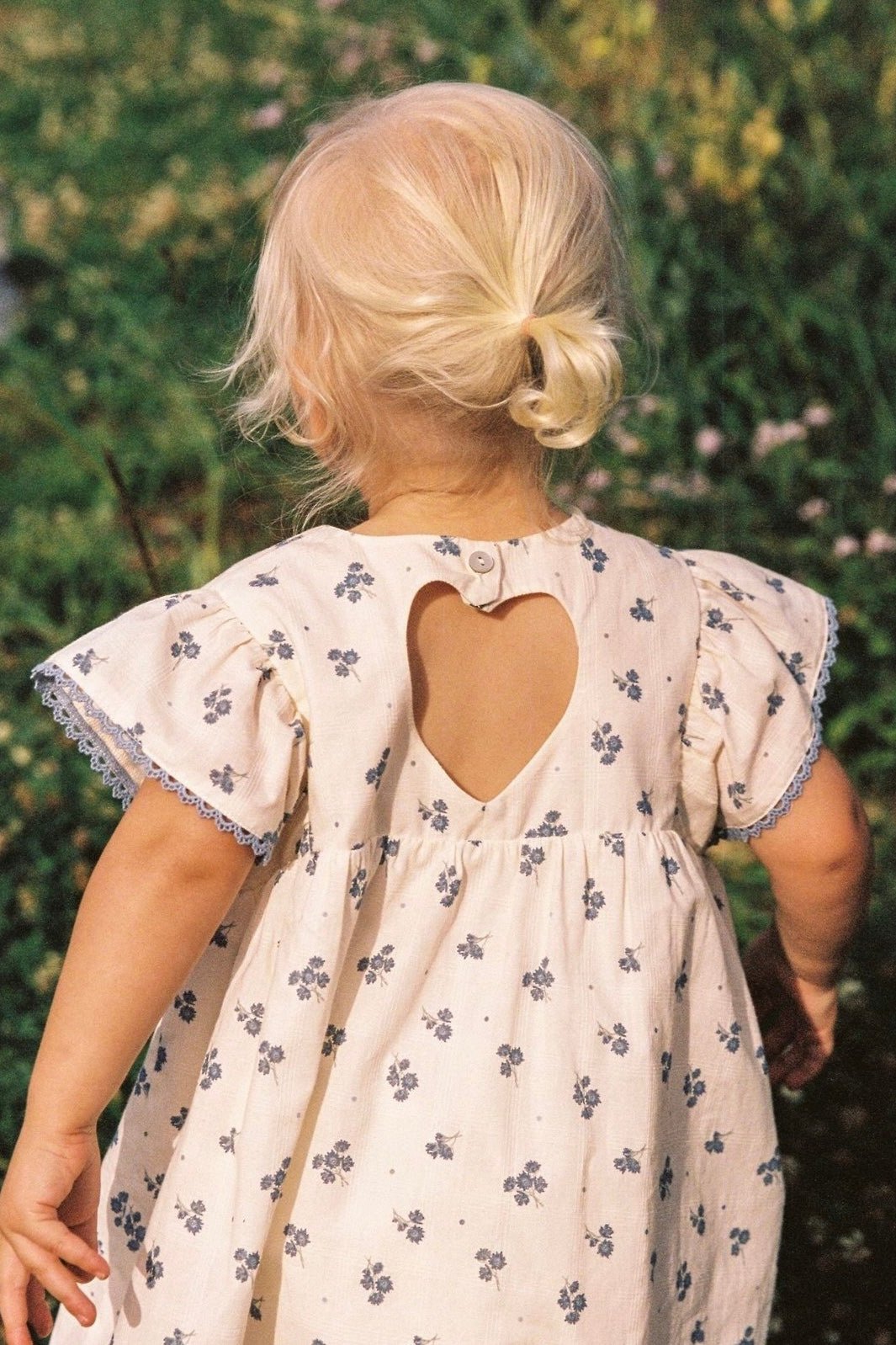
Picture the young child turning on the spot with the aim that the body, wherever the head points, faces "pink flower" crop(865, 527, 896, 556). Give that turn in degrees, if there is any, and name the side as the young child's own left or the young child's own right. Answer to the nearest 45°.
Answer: approximately 45° to the young child's own right

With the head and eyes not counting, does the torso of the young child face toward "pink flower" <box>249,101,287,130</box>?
yes

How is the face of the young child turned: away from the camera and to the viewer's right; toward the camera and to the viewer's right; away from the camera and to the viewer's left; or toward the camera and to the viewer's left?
away from the camera and to the viewer's left

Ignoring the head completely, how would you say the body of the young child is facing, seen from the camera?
away from the camera

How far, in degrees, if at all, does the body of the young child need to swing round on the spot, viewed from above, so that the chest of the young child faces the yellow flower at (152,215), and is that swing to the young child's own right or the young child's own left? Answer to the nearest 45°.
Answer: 0° — they already face it
